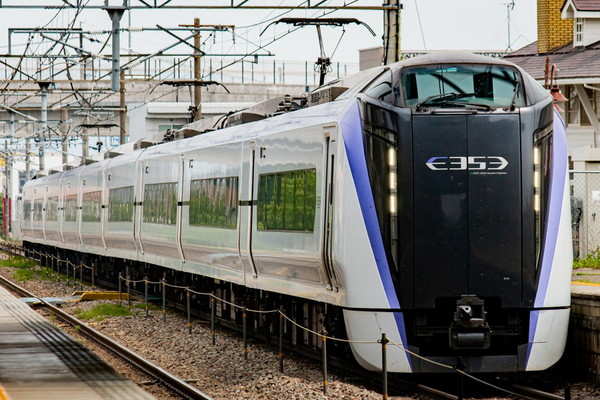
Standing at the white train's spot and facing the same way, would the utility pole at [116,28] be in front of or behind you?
behind

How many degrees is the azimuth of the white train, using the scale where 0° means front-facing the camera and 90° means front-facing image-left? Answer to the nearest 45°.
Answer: approximately 315°

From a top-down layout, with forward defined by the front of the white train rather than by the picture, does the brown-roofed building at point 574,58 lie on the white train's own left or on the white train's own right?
on the white train's own left

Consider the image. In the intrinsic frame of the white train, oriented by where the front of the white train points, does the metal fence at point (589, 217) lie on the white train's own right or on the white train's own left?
on the white train's own left

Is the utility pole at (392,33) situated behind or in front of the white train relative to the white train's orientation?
behind
